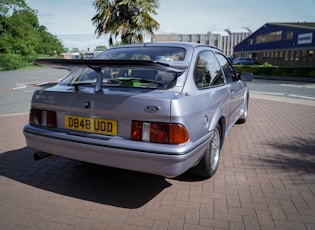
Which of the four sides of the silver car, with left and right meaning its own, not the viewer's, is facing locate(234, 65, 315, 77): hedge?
front

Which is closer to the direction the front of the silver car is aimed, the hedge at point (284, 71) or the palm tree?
the hedge

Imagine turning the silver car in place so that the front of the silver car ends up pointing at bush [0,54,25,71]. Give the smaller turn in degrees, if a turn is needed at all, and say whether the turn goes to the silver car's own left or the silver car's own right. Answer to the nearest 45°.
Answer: approximately 90° to the silver car's own left

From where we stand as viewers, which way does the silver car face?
facing away from the viewer and to the right of the viewer

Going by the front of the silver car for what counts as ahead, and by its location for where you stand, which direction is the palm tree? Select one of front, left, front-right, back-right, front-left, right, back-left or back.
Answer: front-left

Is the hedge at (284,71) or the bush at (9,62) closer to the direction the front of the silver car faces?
the hedge
